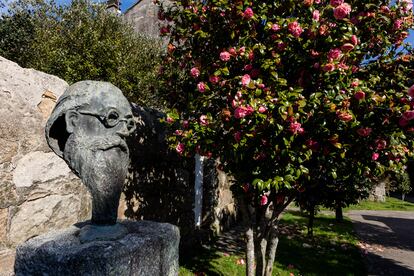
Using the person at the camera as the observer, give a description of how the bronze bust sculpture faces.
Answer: facing the viewer and to the right of the viewer

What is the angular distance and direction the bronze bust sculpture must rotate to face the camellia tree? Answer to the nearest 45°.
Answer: approximately 90° to its left
